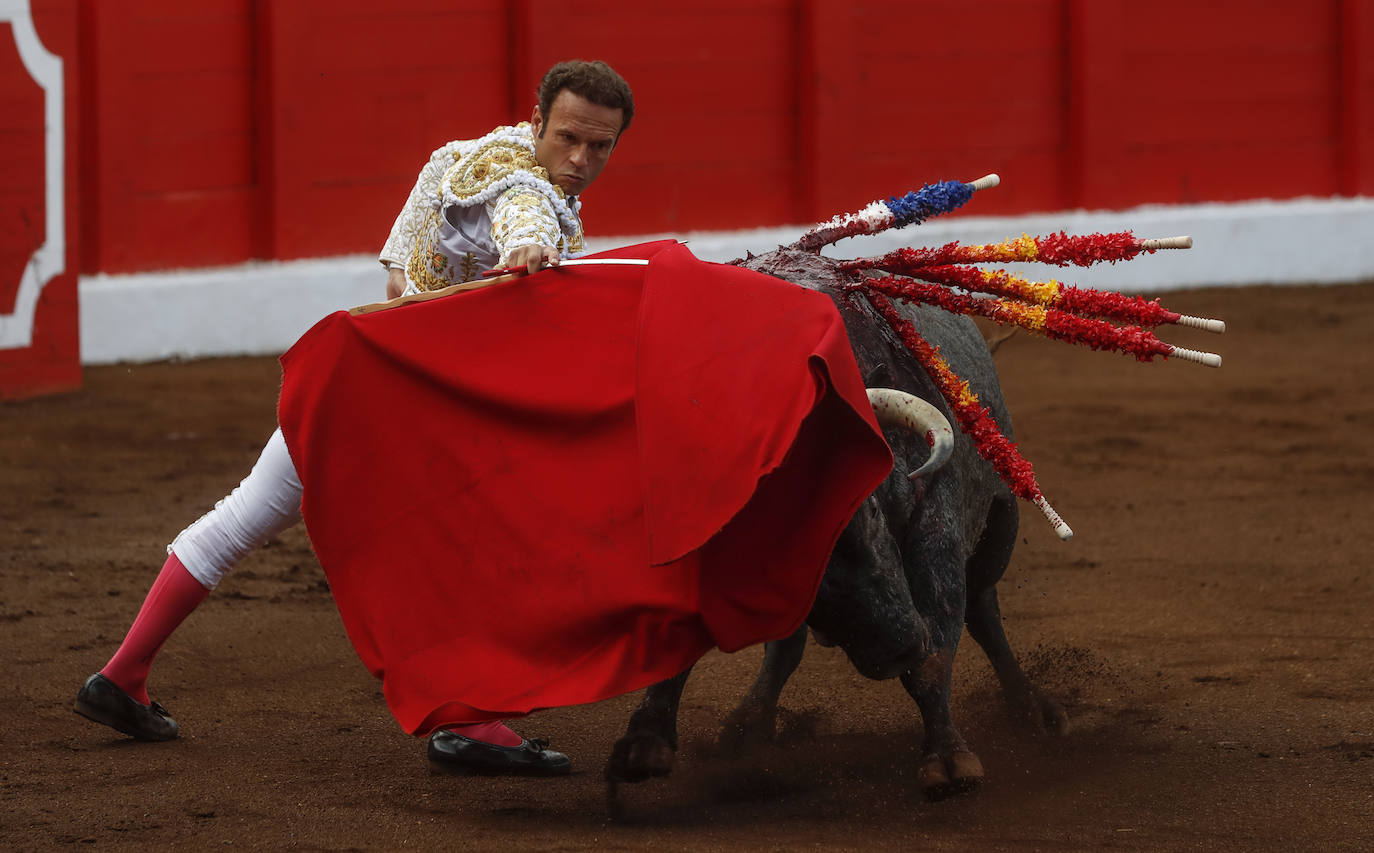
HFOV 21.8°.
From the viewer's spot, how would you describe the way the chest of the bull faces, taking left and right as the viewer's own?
facing the viewer and to the left of the viewer
